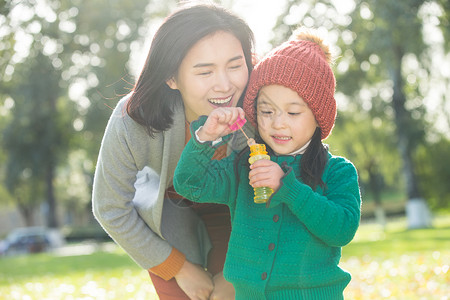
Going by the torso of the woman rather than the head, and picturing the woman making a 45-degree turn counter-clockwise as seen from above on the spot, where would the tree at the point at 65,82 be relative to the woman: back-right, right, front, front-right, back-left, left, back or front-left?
left

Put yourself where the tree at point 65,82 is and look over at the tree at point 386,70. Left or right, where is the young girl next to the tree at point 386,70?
right

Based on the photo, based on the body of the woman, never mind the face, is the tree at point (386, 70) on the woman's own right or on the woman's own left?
on the woman's own left

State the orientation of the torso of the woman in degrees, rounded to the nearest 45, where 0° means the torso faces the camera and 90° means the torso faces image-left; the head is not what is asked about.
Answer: approximately 315°

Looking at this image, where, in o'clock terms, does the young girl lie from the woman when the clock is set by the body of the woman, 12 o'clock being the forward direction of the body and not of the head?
The young girl is roughly at 12 o'clock from the woman.

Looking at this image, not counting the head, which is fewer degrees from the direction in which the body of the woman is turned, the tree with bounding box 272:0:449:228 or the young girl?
the young girl
